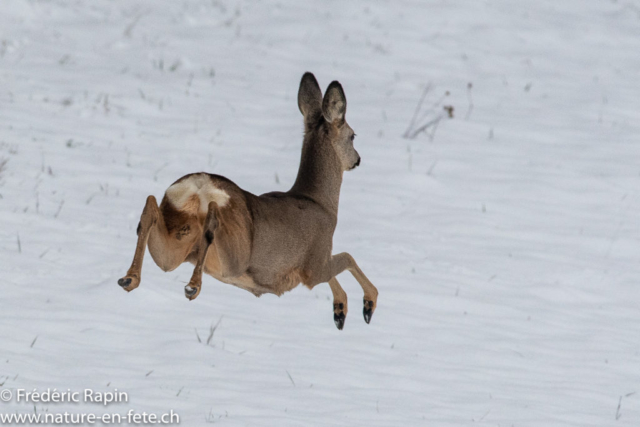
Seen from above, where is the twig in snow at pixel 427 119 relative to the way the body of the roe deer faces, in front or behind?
in front

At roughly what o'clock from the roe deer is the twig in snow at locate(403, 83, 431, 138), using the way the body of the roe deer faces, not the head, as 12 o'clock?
The twig in snow is roughly at 11 o'clock from the roe deer.

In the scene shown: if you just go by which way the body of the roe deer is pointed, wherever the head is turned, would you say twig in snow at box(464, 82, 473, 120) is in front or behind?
in front

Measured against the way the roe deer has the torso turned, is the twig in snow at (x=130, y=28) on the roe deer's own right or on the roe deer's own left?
on the roe deer's own left

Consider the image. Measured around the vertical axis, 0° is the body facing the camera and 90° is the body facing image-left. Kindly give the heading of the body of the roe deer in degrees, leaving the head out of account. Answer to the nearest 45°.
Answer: approximately 225°
